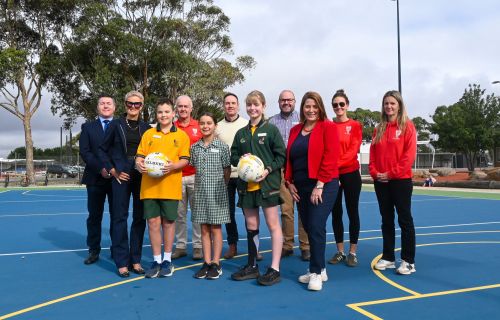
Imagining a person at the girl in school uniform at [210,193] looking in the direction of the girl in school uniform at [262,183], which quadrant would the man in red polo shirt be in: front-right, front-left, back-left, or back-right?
back-left

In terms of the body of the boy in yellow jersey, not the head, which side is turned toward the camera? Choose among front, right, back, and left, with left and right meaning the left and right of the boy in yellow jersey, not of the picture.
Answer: front

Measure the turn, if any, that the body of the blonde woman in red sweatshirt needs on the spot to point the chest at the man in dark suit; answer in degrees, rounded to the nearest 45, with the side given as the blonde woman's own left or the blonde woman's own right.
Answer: approximately 45° to the blonde woman's own right

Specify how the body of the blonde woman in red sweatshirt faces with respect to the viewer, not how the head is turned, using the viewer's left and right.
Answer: facing the viewer and to the left of the viewer

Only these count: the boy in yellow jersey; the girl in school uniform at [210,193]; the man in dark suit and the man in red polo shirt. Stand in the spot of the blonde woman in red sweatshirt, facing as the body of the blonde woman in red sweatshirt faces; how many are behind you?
0

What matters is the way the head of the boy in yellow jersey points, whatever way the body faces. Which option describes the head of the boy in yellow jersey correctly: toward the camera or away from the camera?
toward the camera

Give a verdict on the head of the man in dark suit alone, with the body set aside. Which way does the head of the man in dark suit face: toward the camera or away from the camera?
toward the camera

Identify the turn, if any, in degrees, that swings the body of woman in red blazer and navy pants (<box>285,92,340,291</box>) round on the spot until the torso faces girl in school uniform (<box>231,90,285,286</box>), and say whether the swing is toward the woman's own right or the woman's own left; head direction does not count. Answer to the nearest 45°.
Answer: approximately 45° to the woman's own right

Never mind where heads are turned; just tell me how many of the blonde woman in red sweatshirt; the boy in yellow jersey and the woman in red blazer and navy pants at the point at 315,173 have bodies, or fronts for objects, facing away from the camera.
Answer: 0

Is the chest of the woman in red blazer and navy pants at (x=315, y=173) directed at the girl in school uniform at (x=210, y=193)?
no

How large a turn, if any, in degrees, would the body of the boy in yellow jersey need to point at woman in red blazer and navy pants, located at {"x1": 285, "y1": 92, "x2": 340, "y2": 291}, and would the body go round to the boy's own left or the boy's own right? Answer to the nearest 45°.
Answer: approximately 45° to the boy's own left

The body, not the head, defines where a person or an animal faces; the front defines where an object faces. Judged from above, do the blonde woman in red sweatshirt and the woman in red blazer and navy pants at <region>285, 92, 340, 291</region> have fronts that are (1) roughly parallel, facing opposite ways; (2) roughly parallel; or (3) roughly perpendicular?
roughly parallel

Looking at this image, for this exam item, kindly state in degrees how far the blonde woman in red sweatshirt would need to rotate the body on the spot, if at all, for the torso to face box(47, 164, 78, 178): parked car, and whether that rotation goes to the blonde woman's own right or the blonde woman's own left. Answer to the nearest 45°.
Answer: approximately 90° to the blonde woman's own right
